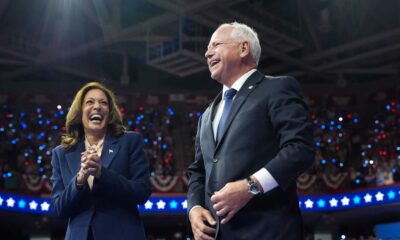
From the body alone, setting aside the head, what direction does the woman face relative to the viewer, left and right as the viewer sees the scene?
facing the viewer

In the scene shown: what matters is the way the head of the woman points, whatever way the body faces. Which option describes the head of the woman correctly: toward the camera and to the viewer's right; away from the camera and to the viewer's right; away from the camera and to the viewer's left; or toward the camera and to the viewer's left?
toward the camera and to the viewer's right

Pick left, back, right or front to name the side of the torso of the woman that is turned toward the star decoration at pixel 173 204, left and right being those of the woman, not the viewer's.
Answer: back

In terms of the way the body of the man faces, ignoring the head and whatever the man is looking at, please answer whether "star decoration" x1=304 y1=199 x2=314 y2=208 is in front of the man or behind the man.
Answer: behind

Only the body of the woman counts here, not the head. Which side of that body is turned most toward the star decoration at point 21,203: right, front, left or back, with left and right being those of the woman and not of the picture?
back

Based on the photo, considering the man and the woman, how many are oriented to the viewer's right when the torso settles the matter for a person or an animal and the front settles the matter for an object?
0

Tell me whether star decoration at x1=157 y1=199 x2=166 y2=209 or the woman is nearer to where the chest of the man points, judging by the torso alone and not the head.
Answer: the woman

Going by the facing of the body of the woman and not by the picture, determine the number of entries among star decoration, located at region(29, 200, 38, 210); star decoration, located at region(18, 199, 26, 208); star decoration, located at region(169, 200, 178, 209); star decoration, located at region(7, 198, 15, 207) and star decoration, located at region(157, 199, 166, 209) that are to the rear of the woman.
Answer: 5

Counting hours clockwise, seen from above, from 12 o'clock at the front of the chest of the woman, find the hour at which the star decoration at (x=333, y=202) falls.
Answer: The star decoration is roughly at 7 o'clock from the woman.

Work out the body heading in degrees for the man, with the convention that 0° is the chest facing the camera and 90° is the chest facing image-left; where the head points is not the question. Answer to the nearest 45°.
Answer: approximately 45°

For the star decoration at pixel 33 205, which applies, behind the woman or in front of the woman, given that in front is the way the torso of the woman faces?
behind
